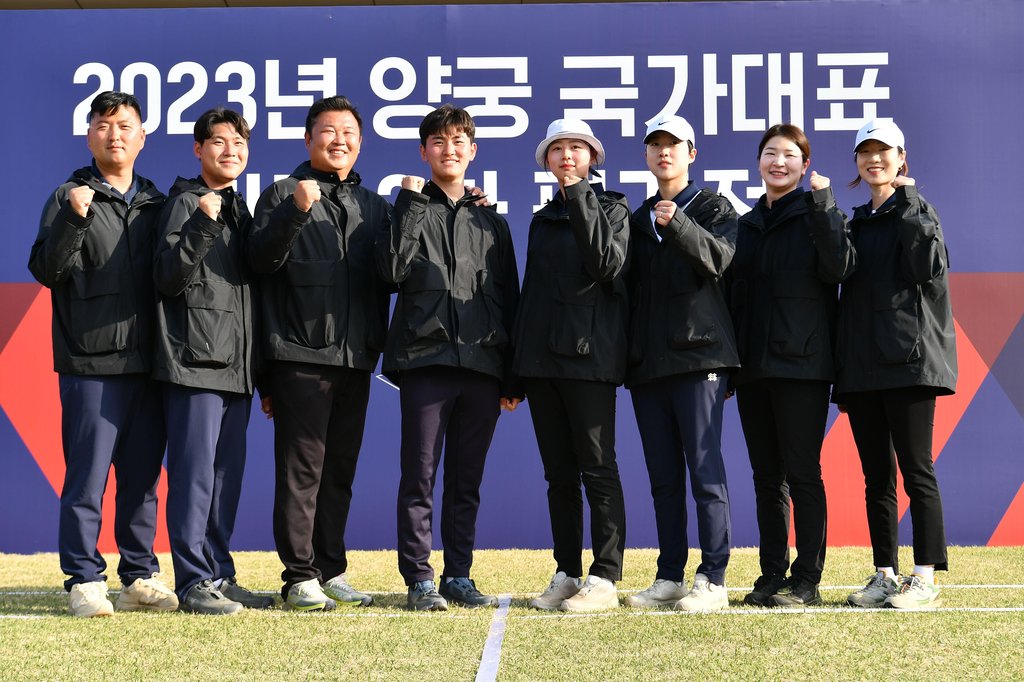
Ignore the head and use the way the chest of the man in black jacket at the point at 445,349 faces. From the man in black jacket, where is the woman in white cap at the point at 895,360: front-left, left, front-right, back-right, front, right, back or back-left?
left

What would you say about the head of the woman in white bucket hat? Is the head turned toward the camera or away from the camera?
toward the camera

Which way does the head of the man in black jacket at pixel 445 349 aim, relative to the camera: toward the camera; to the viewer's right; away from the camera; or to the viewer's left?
toward the camera

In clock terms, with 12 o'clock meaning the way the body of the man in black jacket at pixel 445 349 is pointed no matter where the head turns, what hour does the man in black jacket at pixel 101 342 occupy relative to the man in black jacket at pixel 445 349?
the man in black jacket at pixel 101 342 is roughly at 3 o'clock from the man in black jacket at pixel 445 349.

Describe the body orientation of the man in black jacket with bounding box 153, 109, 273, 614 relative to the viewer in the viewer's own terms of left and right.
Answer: facing the viewer and to the right of the viewer

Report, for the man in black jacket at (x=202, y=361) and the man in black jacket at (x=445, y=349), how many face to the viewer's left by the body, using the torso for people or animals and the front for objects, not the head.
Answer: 0

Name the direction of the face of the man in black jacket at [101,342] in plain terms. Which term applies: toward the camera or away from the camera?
toward the camera

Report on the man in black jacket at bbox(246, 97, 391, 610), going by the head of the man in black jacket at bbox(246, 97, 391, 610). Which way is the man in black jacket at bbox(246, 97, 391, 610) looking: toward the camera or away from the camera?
toward the camera

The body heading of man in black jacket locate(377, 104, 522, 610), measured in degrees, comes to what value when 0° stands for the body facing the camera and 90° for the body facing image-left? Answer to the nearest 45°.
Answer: approximately 0°
